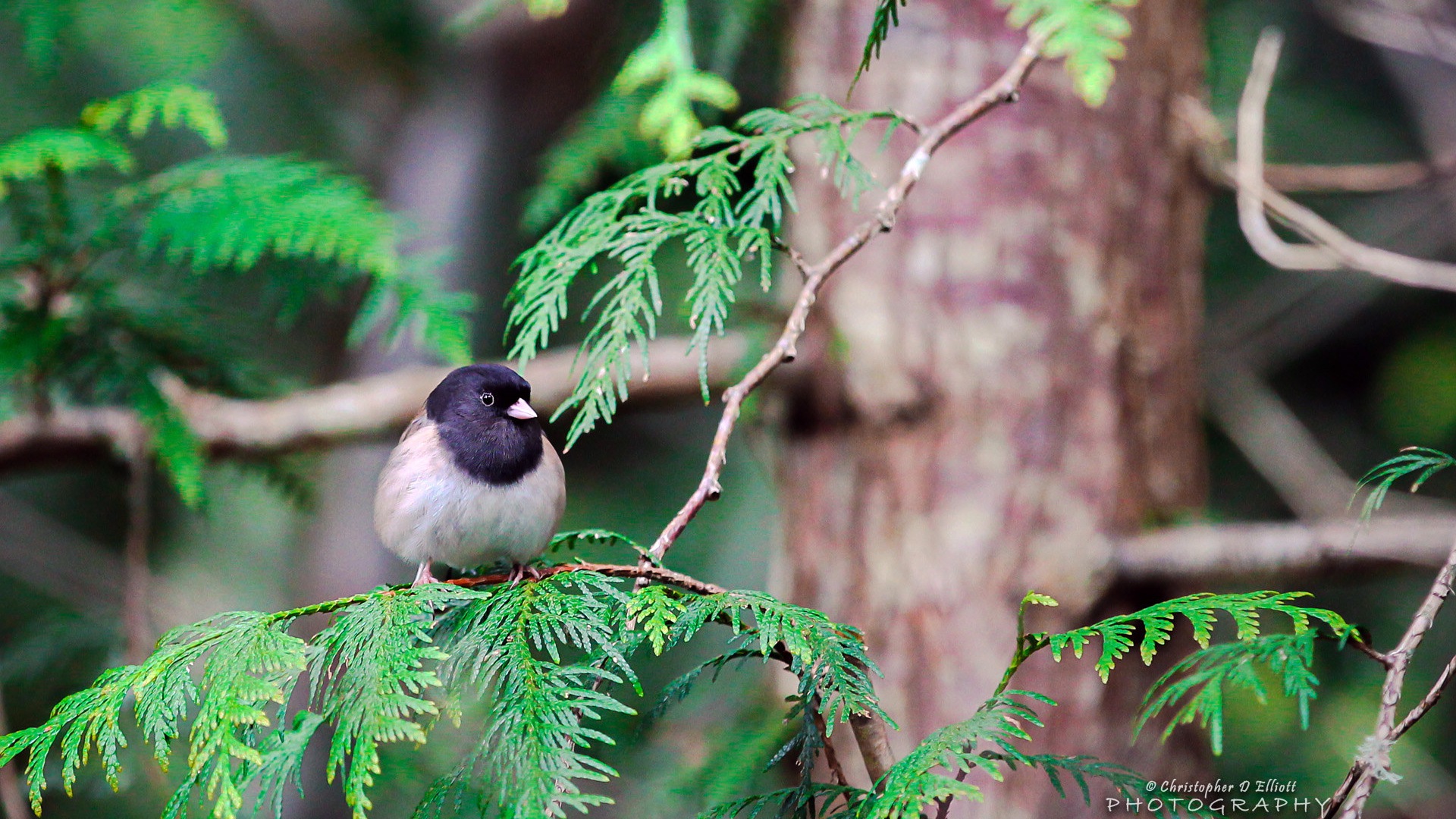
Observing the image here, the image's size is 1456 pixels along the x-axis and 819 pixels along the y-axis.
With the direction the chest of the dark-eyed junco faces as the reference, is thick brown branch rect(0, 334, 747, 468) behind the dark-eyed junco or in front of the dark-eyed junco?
behind

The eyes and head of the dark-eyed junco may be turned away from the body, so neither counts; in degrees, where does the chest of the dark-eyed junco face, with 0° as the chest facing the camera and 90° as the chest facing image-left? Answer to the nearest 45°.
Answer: approximately 315°

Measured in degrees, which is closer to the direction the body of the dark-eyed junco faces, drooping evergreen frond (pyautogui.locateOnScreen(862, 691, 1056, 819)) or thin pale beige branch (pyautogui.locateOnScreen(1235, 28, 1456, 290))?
the drooping evergreen frond

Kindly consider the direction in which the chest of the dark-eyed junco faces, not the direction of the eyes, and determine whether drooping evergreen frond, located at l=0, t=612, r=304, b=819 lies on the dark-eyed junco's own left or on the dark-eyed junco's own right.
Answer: on the dark-eyed junco's own right

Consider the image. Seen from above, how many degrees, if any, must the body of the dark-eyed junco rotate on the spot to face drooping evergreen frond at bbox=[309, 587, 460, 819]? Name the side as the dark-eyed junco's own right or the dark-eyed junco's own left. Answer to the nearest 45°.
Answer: approximately 45° to the dark-eyed junco's own right
